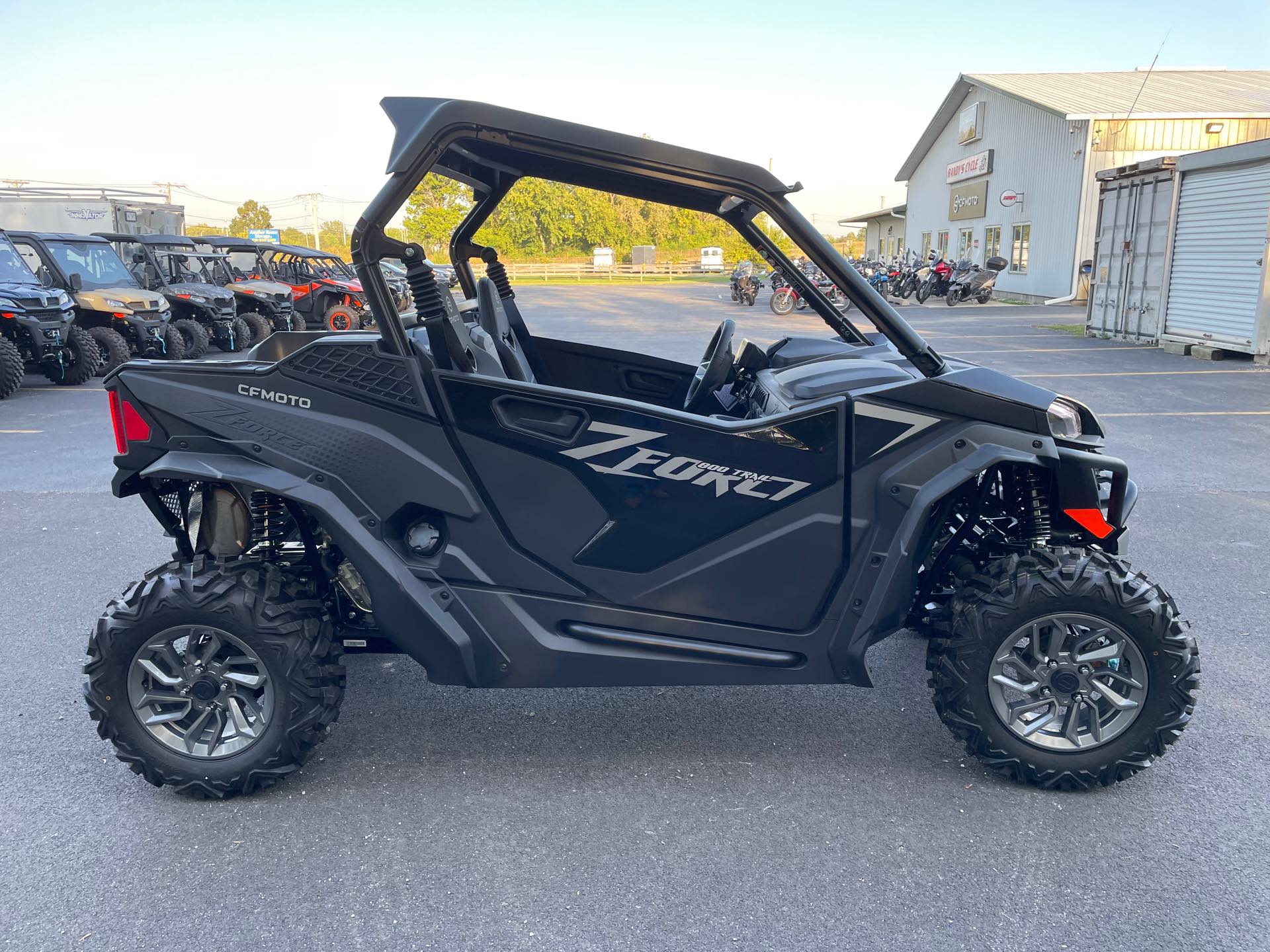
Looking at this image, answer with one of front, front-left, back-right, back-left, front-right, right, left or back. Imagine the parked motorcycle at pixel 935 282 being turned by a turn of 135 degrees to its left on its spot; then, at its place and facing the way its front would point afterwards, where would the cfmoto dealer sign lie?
left

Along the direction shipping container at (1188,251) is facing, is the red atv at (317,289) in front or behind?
in front

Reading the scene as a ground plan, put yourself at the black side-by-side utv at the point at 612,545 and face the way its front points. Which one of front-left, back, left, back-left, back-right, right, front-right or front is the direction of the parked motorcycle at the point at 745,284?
left

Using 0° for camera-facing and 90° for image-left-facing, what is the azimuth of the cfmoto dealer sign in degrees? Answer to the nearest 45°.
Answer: approximately 45°

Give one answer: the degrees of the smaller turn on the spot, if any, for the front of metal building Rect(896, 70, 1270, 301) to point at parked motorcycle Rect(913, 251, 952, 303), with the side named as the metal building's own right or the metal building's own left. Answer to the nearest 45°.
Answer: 0° — it already faces it

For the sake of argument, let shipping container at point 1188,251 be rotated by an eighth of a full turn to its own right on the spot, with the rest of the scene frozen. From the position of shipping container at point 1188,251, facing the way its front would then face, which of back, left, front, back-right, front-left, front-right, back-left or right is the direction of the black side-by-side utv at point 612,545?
left

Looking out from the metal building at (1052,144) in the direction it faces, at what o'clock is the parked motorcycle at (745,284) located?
The parked motorcycle is roughly at 12 o'clock from the metal building.

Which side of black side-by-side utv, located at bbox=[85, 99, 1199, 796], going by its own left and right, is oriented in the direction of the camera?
right

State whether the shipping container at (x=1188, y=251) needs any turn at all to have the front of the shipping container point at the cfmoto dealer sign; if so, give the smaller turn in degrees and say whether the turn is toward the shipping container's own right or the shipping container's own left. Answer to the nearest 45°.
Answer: approximately 135° to the shipping container's own right

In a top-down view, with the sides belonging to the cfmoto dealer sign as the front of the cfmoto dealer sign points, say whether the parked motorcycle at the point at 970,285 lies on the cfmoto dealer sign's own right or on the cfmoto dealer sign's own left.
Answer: on the cfmoto dealer sign's own left

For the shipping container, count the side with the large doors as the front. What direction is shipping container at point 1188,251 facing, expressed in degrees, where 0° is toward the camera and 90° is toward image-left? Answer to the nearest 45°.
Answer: approximately 45°

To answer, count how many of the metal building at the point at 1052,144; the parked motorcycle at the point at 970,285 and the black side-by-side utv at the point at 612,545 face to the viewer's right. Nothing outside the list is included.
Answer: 1
